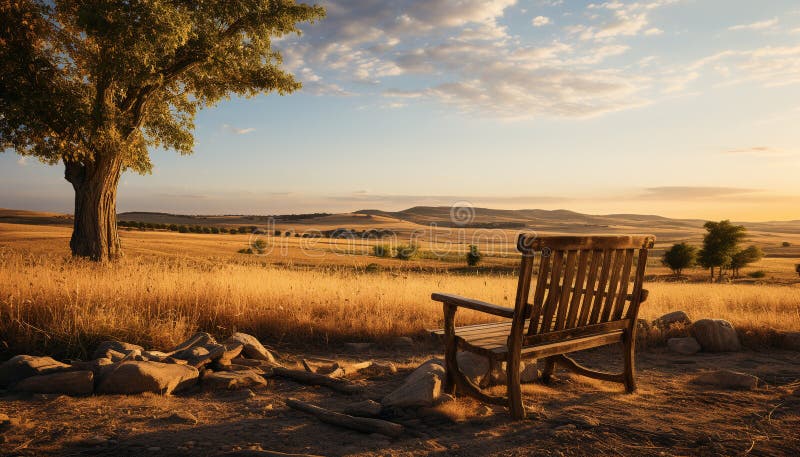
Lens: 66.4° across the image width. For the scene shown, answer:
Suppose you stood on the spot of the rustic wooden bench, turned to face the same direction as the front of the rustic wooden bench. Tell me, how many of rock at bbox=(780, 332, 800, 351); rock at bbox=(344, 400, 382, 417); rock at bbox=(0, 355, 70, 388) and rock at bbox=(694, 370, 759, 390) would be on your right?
2

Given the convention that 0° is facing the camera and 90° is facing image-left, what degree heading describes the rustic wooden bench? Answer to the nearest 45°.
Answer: approximately 135°

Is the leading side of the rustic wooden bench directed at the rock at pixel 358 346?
yes

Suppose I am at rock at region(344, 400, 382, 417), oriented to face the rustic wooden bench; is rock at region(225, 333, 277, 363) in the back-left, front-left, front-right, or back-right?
back-left

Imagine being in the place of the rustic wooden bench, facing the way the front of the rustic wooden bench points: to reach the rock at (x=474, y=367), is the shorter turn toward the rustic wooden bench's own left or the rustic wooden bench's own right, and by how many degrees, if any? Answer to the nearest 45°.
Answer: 0° — it already faces it

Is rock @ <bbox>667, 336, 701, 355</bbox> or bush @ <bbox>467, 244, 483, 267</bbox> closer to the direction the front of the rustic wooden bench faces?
the bush

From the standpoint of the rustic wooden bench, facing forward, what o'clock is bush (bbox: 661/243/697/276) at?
The bush is roughly at 2 o'clock from the rustic wooden bench.

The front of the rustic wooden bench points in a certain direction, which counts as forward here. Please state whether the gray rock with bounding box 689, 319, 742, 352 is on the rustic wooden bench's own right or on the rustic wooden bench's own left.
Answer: on the rustic wooden bench's own right

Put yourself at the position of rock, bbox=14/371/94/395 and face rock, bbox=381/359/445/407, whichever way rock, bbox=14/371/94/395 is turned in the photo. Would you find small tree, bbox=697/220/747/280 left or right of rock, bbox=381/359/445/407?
left
